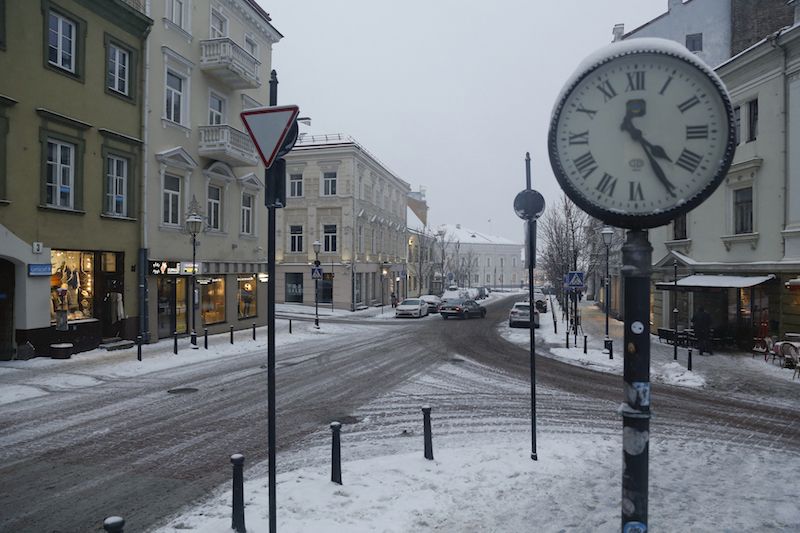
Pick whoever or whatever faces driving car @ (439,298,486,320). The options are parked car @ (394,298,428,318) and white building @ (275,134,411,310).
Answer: the white building

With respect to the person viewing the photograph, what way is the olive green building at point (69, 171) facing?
facing the viewer and to the right of the viewer

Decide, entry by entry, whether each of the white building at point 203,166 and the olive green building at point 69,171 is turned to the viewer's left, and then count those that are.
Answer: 0

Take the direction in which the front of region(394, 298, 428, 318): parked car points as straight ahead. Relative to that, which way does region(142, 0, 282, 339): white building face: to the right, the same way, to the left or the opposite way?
to the left

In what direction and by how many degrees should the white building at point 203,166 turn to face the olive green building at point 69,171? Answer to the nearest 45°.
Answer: approximately 90° to its right

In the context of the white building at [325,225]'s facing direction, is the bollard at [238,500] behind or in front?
in front

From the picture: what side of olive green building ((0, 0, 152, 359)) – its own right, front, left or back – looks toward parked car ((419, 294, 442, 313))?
left

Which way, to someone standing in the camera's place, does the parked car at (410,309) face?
facing the viewer and to the left of the viewer

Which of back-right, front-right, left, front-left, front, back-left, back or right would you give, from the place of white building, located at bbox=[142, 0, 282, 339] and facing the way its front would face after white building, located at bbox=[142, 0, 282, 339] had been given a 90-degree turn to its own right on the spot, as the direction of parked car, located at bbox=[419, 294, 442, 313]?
back

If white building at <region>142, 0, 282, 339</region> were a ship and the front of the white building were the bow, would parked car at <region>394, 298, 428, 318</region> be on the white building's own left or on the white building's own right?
on the white building's own left

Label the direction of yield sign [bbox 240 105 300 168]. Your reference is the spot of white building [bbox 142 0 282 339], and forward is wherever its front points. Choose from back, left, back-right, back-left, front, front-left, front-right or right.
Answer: front-right
